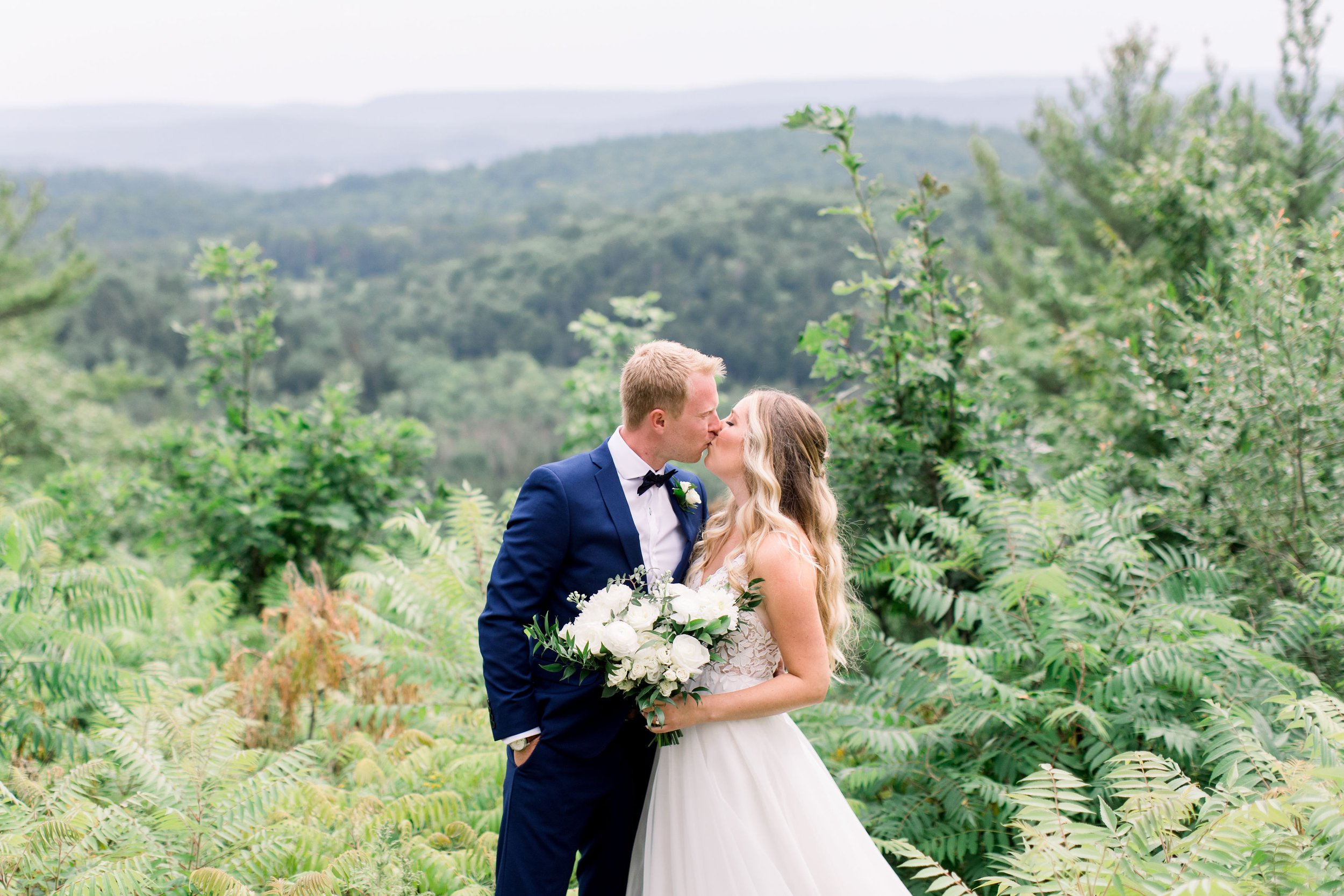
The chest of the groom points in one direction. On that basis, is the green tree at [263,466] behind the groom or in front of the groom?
behind

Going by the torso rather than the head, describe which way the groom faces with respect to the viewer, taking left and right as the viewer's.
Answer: facing the viewer and to the right of the viewer

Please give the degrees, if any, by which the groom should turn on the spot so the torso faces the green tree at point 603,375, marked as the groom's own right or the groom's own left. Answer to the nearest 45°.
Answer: approximately 135° to the groom's own left

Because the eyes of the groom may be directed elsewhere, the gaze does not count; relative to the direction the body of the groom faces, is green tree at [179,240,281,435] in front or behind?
behind

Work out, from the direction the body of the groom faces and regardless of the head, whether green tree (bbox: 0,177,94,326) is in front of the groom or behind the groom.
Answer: behind

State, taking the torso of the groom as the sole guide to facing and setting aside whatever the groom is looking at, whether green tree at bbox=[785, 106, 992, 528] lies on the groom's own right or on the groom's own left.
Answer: on the groom's own left

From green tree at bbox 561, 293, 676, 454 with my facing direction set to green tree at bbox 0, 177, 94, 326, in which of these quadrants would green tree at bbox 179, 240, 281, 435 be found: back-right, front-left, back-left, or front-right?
front-left

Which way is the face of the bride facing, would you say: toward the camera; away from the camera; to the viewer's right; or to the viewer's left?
to the viewer's left

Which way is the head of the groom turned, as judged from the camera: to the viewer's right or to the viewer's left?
to the viewer's right
